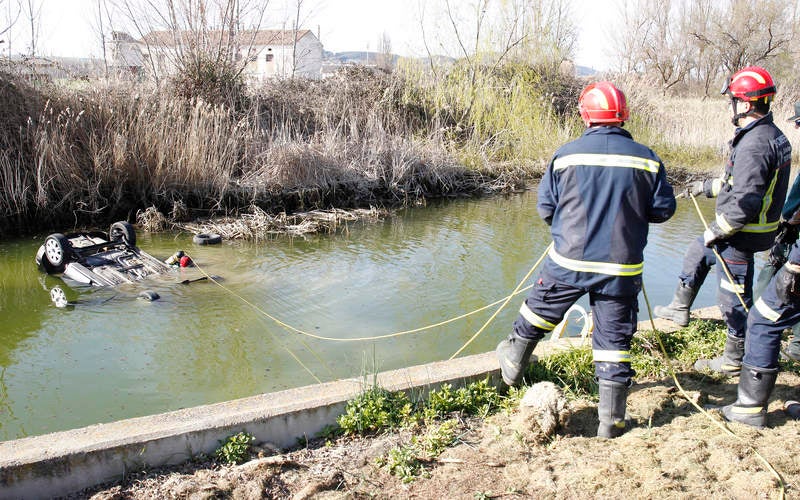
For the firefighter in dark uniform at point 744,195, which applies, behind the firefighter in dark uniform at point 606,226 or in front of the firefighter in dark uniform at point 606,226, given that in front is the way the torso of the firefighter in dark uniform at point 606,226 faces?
in front

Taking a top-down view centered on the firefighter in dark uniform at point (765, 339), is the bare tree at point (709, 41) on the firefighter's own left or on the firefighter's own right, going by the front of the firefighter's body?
on the firefighter's own right

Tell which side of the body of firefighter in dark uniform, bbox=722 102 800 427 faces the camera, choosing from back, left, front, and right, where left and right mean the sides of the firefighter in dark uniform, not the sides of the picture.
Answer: left

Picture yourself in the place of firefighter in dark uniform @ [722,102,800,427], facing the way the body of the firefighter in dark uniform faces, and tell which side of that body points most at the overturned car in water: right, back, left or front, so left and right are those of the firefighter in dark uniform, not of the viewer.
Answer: front

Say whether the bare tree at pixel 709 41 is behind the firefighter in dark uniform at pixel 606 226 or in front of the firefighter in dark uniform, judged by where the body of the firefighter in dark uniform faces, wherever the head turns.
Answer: in front

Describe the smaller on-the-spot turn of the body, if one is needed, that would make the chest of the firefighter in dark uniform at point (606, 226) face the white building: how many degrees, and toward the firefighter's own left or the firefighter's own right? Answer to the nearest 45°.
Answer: approximately 45° to the firefighter's own left

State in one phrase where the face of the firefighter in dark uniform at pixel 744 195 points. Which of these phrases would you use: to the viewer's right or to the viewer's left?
to the viewer's left

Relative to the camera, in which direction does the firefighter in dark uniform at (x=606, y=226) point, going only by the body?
away from the camera

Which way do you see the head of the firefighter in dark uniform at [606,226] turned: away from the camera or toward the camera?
away from the camera

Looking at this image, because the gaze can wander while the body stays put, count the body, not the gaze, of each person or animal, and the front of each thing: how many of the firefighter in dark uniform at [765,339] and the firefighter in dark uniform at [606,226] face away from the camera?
1

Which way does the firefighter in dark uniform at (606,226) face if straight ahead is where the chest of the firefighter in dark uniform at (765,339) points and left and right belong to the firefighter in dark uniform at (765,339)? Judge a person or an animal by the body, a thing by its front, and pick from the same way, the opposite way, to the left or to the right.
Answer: to the right
